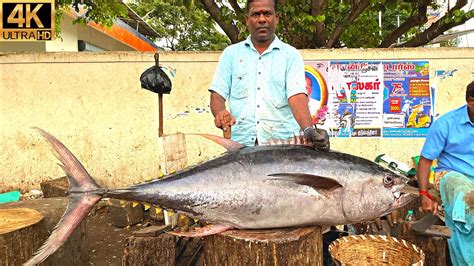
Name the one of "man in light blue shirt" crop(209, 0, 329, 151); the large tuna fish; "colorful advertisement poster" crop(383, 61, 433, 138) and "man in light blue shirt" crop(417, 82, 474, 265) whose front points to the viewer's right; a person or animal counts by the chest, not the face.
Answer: the large tuna fish

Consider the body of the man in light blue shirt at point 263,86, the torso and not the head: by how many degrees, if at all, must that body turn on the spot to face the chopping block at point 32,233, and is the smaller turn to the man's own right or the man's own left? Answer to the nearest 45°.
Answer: approximately 90° to the man's own right

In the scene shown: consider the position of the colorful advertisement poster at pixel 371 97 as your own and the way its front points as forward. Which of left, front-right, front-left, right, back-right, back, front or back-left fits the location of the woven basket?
front

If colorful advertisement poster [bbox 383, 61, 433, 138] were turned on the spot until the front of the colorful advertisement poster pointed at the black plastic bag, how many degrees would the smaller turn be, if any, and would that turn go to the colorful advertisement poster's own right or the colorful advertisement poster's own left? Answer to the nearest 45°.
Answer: approximately 45° to the colorful advertisement poster's own right

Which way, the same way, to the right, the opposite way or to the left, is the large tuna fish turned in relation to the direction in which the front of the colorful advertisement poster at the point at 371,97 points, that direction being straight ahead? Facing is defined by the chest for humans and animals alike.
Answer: to the left

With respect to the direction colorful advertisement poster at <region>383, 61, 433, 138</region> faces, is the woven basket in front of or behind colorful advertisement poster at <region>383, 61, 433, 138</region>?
in front

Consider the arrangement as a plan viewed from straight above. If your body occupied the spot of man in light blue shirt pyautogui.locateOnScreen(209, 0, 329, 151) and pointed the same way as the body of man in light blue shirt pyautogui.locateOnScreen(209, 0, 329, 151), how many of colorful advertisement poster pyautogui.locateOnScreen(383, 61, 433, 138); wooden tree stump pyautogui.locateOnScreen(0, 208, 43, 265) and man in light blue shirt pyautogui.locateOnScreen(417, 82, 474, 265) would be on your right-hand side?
1

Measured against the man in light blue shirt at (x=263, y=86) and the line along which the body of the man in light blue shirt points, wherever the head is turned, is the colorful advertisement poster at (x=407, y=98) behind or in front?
behind

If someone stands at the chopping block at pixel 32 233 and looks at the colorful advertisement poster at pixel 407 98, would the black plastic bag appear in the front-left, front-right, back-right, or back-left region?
front-left

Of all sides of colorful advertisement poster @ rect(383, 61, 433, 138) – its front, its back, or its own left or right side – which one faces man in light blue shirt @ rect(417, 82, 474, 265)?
front

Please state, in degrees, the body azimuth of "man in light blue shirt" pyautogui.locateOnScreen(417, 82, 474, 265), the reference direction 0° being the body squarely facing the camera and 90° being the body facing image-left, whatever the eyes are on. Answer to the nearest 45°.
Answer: approximately 0°

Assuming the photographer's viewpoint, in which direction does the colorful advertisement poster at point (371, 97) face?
facing the viewer

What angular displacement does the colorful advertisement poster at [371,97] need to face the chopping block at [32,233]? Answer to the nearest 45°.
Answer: approximately 45° to its right

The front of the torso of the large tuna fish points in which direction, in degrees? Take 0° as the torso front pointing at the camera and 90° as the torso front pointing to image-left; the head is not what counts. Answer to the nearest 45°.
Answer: approximately 270°

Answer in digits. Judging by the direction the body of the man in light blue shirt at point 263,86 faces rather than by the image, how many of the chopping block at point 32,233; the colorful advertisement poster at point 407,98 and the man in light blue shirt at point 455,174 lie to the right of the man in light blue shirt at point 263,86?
1
